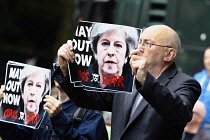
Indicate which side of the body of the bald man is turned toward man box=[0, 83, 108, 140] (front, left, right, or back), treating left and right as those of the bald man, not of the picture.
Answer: right

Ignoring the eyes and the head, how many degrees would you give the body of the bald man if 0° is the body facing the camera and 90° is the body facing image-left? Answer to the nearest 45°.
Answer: approximately 45°

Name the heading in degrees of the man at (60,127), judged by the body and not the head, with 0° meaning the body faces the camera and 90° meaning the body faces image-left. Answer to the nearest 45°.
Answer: approximately 45°
